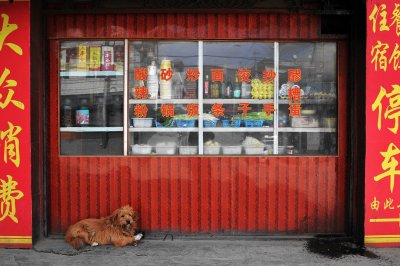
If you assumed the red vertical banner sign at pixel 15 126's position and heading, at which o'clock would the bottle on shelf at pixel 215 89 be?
The bottle on shelf is roughly at 9 o'clock from the red vertical banner sign.

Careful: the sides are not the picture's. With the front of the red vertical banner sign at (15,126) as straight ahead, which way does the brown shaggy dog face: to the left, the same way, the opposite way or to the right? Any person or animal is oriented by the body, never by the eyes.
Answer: to the left

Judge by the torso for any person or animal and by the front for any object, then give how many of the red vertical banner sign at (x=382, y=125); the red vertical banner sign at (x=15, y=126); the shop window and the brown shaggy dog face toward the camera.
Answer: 3

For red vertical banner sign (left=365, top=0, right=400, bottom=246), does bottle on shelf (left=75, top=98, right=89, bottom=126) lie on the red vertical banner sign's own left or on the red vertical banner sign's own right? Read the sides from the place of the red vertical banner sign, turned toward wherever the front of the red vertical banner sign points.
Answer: on the red vertical banner sign's own right

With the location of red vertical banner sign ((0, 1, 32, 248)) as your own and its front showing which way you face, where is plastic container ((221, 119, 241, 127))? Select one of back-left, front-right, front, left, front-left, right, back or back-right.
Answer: left

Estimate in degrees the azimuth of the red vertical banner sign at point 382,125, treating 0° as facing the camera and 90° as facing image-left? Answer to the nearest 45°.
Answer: approximately 0°

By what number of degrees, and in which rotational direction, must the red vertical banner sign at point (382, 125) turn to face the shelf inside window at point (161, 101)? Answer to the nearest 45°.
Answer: approximately 90° to its right

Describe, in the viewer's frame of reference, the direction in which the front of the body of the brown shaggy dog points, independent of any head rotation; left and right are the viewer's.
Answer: facing to the right of the viewer

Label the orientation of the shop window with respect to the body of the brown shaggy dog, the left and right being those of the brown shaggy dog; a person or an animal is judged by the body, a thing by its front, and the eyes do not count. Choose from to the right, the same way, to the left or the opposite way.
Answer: to the right

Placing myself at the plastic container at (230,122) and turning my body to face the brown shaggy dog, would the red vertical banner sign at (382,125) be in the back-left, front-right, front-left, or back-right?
back-left
